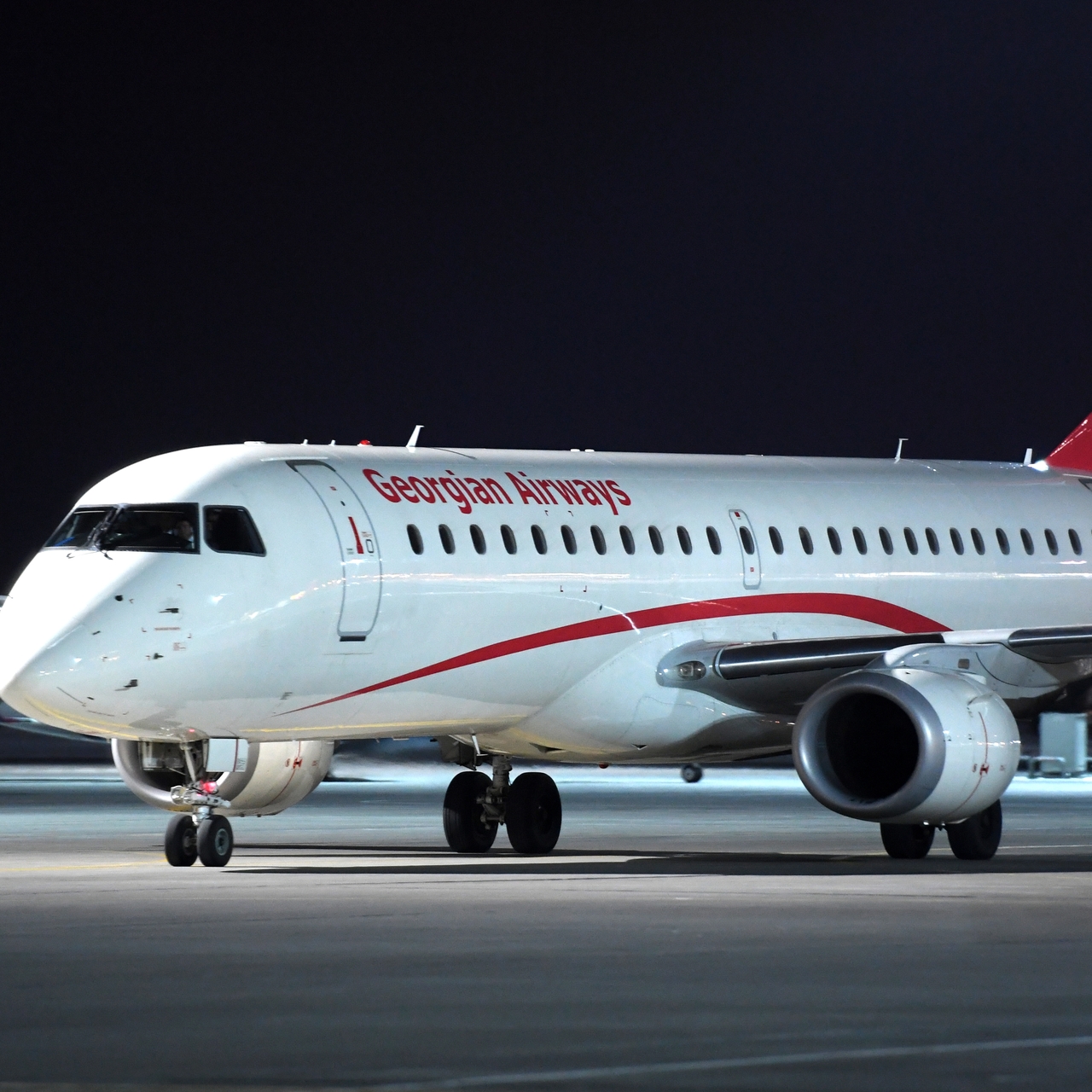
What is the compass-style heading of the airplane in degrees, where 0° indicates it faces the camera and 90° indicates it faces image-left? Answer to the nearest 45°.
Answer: approximately 45°
